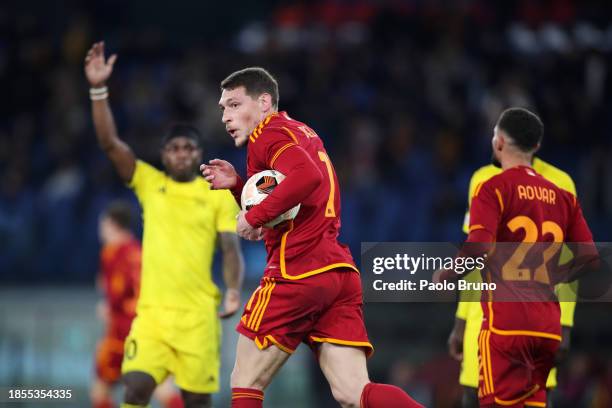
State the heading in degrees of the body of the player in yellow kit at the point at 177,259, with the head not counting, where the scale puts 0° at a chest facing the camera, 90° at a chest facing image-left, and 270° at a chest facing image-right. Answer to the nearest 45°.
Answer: approximately 0°

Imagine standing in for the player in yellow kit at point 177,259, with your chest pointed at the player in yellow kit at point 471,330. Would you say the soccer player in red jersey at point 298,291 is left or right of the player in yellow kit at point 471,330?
right

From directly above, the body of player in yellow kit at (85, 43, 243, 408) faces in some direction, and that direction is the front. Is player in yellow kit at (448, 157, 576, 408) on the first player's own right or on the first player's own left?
on the first player's own left

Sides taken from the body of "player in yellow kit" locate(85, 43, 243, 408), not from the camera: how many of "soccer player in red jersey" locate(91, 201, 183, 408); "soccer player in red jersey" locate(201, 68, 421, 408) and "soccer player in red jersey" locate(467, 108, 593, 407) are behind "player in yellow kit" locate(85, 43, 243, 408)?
1

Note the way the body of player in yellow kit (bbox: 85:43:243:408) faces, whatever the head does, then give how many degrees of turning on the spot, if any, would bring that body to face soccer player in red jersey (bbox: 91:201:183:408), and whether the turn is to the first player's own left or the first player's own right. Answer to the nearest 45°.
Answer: approximately 180°
